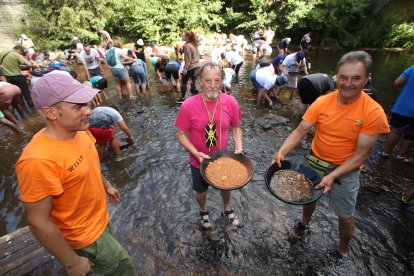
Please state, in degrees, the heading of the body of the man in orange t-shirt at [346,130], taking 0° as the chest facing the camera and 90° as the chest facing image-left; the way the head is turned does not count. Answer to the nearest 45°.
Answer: approximately 45°

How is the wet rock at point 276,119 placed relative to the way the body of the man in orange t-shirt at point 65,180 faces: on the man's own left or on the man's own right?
on the man's own left

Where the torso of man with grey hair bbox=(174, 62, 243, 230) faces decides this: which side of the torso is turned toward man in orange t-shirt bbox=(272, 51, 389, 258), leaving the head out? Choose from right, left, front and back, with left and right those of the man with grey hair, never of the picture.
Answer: left

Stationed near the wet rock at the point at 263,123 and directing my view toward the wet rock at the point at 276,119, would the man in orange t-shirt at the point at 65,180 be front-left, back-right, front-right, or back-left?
back-right

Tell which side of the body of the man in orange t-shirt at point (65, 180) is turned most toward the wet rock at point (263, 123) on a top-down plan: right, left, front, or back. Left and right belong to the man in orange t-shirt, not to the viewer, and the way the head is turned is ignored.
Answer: left

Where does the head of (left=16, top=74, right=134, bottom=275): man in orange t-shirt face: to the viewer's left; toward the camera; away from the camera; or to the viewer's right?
to the viewer's right

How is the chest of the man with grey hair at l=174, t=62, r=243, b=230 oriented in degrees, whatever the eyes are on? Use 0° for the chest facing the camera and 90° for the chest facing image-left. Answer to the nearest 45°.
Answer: approximately 0°
